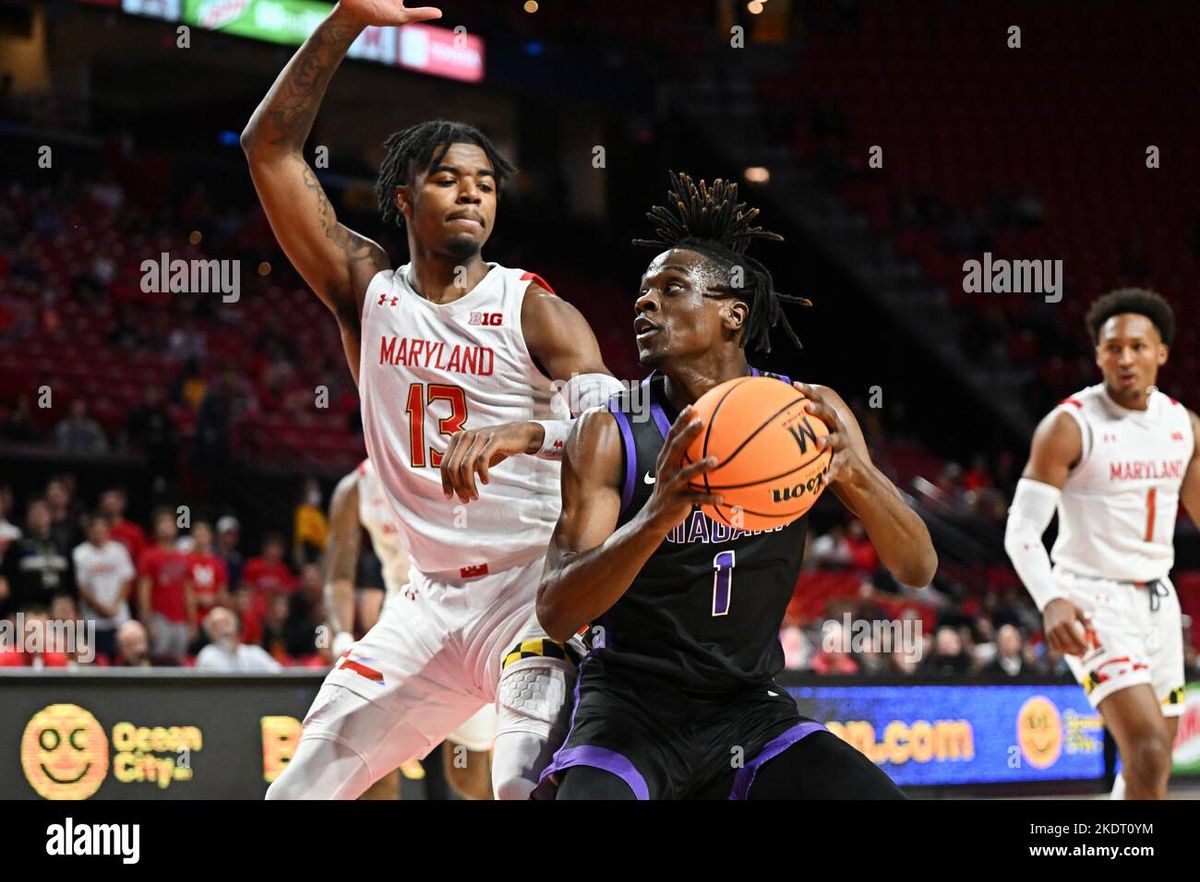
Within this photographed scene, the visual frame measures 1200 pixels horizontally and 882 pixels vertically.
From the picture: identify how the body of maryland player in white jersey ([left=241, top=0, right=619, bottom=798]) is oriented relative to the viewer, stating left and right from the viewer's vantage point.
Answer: facing the viewer

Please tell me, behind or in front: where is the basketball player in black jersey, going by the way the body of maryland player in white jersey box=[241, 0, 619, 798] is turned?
in front

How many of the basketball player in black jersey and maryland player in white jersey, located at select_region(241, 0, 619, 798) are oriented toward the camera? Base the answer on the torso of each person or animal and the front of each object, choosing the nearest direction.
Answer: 2

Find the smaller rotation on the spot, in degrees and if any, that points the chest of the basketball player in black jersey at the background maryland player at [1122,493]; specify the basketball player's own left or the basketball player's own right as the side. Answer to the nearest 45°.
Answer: approximately 135° to the basketball player's own left

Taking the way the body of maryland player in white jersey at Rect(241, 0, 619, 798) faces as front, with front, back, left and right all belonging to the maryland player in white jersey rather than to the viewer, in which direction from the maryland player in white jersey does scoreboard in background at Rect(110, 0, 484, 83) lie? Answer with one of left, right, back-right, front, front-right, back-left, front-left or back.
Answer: back

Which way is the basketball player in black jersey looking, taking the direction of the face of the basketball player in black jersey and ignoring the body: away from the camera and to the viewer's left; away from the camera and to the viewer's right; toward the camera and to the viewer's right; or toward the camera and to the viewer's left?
toward the camera and to the viewer's left

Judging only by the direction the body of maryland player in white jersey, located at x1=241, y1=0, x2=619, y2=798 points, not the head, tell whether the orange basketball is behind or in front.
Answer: in front

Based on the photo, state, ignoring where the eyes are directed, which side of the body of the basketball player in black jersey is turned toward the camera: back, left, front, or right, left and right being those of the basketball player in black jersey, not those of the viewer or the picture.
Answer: front

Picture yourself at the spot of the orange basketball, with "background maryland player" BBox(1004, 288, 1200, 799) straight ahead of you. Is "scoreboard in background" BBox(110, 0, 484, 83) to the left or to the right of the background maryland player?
left
